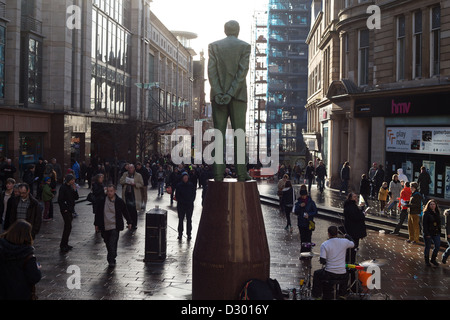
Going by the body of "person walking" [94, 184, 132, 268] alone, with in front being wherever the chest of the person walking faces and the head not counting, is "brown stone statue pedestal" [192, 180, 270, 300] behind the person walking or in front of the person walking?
in front

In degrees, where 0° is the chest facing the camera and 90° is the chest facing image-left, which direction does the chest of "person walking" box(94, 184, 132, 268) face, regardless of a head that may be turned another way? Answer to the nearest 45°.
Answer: approximately 0°

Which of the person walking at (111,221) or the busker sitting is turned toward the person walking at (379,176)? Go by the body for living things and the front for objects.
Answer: the busker sitting

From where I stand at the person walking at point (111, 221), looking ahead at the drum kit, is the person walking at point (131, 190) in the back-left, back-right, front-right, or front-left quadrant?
back-left

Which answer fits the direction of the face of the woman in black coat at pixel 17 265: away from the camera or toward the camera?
away from the camera

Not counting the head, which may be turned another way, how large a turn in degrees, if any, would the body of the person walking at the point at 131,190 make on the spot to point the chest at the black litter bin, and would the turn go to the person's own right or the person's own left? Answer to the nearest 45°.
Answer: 0° — they already face it

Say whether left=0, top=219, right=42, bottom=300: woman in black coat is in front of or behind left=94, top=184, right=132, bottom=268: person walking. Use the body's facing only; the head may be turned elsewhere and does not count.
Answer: in front

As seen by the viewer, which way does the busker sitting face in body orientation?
away from the camera

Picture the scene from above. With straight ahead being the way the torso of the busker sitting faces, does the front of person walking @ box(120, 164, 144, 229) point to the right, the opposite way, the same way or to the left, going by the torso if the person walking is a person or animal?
the opposite way

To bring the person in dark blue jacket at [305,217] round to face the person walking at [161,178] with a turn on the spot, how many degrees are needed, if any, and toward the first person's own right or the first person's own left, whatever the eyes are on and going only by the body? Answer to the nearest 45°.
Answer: approximately 135° to the first person's own right

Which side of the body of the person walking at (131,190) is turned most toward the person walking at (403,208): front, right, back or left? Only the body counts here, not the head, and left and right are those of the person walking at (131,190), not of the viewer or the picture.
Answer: left
